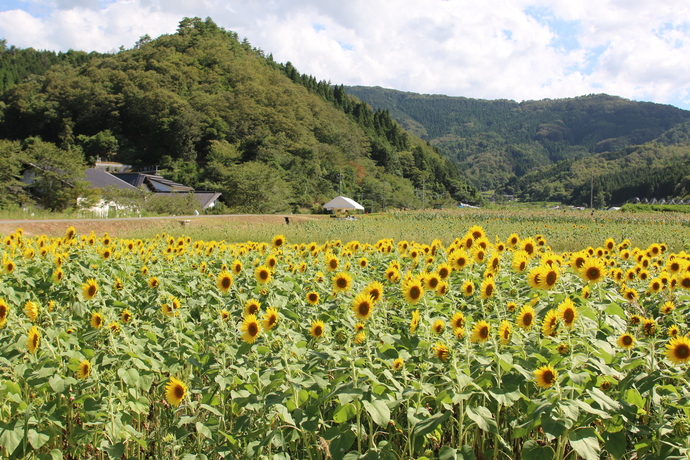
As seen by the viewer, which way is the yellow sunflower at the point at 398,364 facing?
toward the camera

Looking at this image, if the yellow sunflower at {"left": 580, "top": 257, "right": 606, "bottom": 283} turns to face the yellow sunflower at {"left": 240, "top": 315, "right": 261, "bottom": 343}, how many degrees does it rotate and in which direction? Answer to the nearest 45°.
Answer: approximately 45° to its right

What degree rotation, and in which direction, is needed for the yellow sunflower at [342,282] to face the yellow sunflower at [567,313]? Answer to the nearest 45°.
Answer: approximately 45° to its left

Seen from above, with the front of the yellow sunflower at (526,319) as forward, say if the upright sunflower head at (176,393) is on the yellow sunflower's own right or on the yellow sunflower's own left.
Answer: on the yellow sunflower's own right

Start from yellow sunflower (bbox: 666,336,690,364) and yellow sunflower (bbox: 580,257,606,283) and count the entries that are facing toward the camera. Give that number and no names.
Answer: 2

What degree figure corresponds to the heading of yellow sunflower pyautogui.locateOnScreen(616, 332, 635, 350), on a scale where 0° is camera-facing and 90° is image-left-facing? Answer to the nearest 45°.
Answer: approximately 0°

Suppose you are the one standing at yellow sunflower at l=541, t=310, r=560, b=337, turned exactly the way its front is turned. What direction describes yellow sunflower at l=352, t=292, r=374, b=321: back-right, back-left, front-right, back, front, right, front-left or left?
back-right

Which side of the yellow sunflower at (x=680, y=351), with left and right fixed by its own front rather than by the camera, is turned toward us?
front

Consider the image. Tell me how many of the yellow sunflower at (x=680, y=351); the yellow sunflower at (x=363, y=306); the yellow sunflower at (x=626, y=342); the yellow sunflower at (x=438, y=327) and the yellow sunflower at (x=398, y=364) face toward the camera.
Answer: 5

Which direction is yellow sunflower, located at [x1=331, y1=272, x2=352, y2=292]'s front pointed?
toward the camera

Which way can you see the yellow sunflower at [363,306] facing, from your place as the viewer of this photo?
facing the viewer

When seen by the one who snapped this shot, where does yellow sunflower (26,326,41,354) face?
facing the viewer and to the right of the viewer
